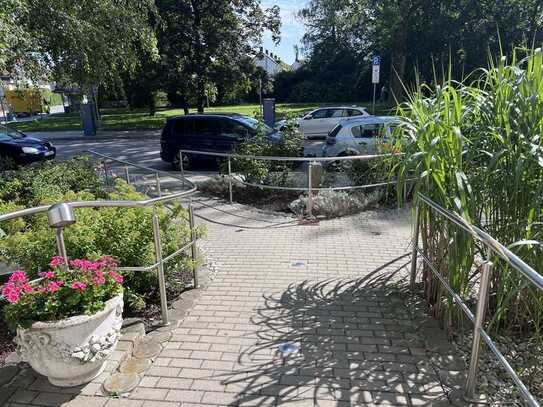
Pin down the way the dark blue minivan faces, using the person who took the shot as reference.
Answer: facing to the right of the viewer

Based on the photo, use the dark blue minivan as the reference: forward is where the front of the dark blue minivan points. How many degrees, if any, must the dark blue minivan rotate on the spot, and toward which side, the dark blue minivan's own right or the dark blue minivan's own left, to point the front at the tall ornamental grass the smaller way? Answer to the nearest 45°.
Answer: approximately 90° to the dark blue minivan's own right

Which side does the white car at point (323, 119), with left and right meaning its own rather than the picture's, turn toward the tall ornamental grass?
left

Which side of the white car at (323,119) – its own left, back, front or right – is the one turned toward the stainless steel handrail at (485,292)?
left

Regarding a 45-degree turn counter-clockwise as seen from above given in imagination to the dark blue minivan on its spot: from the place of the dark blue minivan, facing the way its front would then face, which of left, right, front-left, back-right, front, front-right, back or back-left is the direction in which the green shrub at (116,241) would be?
back-right

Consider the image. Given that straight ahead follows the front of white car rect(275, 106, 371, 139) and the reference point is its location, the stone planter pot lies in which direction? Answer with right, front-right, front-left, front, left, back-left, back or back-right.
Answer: left

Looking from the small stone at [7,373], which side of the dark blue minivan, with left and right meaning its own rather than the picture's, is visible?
right

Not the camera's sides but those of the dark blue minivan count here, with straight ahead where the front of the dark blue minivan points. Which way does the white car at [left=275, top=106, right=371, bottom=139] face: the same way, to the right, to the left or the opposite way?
the opposite way

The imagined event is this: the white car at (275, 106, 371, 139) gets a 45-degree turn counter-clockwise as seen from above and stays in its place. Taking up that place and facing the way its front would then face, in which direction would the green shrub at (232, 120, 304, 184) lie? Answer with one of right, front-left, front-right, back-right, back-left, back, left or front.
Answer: front-left

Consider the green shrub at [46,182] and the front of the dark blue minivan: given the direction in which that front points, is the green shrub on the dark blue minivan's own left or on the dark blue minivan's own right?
on the dark blue minivan's own right

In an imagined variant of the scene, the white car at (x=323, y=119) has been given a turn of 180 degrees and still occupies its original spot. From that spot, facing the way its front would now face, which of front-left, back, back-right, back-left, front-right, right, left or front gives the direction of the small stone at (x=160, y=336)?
right

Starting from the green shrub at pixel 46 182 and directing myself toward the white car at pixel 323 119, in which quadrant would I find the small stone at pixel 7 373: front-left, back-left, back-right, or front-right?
back-right

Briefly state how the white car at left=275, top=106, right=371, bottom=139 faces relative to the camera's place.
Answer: facing to the left of the viewer

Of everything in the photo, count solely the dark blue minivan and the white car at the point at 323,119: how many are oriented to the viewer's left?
1

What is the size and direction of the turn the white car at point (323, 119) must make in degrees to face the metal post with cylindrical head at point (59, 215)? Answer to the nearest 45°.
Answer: approximately 90° to its left
